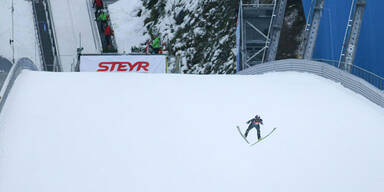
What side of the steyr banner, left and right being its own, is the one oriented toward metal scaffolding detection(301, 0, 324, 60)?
left

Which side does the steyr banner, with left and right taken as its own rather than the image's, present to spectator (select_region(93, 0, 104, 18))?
back

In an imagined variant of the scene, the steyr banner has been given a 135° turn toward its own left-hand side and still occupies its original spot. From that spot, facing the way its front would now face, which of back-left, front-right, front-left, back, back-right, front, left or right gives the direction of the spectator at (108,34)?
front-left

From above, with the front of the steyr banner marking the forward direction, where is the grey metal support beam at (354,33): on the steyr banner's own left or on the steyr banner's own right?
on the steyr banner's own left

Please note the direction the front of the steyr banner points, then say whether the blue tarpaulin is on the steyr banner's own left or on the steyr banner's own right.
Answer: on the steyr banner's own left

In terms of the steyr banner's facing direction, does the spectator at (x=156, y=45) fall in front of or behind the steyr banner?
behind

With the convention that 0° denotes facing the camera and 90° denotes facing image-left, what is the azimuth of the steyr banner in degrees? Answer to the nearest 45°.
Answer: approximately 0°

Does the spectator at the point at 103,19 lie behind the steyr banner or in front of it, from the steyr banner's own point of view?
behind
